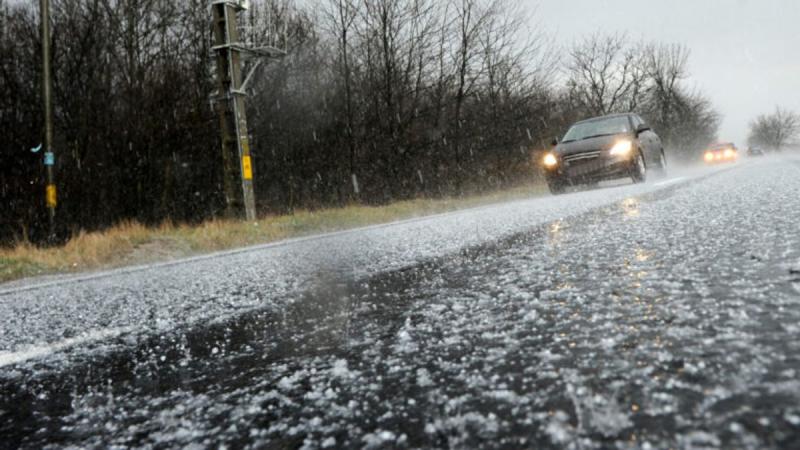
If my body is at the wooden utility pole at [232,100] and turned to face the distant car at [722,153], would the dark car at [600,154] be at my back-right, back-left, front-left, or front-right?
front-right

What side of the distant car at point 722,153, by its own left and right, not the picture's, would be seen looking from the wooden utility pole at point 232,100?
front

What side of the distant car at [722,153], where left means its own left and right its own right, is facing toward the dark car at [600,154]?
front

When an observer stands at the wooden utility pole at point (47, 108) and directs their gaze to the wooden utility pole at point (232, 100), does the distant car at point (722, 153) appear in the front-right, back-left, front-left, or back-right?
front-left

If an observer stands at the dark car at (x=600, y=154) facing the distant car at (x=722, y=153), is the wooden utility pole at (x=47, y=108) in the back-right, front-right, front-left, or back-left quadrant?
back-left

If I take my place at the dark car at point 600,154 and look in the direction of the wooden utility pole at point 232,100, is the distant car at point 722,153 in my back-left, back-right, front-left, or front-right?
back-right

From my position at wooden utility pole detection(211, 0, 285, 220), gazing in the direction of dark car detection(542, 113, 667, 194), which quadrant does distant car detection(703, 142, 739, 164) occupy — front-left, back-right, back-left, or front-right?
front-left

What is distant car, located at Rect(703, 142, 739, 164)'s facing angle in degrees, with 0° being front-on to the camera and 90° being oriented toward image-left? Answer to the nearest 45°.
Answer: approximately 0°
